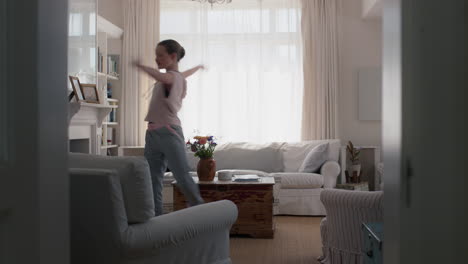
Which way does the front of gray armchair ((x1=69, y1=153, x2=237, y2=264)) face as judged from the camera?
facing away from the viewer and to the right of the viewer

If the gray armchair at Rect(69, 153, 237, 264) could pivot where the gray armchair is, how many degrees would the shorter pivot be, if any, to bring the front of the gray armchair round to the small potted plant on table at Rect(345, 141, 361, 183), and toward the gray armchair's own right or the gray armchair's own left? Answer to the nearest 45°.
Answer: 0° — it already faces it

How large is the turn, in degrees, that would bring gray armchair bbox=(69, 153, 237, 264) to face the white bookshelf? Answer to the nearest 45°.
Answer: approximately 45° to its left

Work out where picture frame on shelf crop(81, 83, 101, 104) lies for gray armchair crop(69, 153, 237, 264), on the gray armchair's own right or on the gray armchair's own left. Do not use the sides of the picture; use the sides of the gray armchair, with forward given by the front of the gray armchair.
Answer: on the gray armchair's own left

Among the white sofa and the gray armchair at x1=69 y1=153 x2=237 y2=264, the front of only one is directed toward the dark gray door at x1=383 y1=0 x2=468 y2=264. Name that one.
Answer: the white sofa

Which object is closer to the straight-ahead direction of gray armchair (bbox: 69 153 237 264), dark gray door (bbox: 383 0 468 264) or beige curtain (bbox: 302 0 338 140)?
the beige curtain

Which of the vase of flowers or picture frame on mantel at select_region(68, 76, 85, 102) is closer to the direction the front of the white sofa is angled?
the vase of flowers

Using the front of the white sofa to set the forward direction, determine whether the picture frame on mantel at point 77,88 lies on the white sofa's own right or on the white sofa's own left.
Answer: on the white sofa's own right

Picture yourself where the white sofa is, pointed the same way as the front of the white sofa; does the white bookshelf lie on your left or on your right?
on your right

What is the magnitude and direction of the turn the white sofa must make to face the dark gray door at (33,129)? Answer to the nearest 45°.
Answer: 0° — it already faces it

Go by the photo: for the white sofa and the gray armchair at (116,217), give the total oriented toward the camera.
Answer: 1

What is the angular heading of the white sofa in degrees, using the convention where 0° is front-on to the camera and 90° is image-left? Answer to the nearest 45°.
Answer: approximately 0°

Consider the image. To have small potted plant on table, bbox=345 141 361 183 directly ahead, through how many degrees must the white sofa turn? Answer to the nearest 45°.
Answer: approximately 90° to its left
